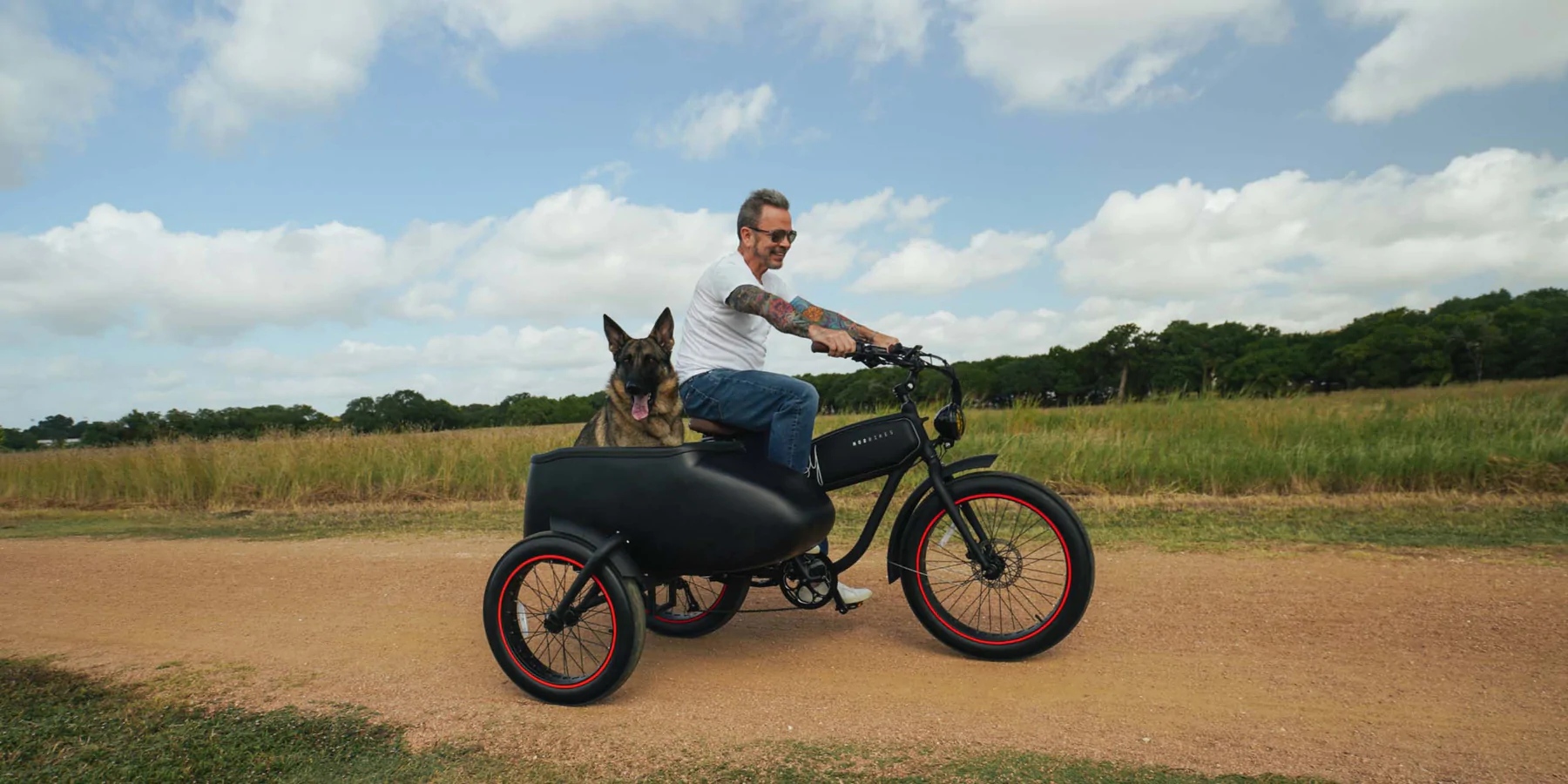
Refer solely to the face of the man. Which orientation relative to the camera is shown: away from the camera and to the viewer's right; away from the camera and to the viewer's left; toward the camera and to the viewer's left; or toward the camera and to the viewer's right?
toward the camera and to the viewer's right

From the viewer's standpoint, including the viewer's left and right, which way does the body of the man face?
facing to the right of the viewer
